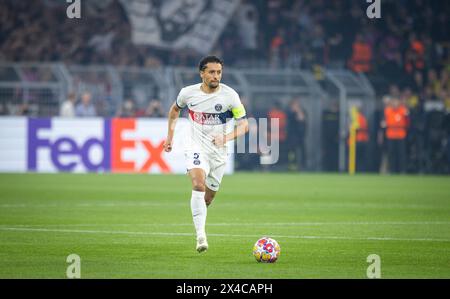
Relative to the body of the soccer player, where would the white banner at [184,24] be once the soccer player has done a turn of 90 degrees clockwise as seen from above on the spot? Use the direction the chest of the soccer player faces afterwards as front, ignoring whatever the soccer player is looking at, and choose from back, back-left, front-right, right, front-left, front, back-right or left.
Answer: right

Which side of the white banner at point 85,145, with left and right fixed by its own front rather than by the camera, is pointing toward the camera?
front

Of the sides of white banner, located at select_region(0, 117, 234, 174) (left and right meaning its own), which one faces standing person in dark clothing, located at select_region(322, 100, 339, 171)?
left

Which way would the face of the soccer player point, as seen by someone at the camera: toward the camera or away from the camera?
toward the camera

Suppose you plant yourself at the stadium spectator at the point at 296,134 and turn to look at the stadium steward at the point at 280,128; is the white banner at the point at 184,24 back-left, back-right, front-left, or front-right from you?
front-right

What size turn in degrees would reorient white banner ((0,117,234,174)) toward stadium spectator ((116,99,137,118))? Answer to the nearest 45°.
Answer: approximately 135° to its left

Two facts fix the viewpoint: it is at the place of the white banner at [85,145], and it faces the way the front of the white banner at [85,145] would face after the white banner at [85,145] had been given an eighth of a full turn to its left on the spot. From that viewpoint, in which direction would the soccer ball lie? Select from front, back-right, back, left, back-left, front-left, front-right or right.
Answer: front-right

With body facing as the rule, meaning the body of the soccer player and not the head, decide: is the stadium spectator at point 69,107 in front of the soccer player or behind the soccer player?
behind

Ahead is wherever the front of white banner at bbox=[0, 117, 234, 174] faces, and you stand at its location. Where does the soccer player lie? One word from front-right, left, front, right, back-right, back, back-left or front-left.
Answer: front

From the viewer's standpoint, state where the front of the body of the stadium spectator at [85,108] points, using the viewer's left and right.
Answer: facing the viewer
